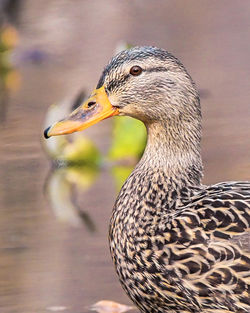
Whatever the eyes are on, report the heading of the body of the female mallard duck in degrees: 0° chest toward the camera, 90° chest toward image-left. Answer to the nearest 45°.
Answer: approximately 90°
